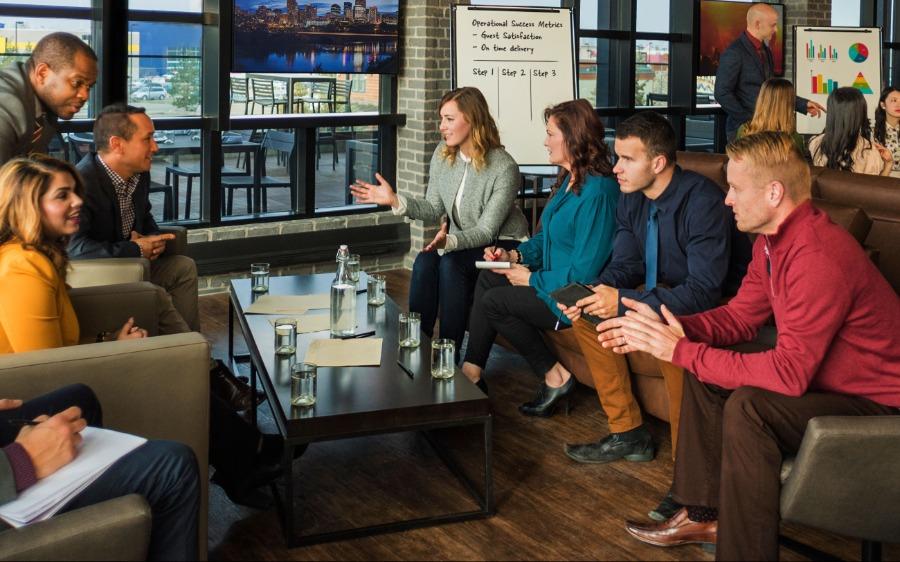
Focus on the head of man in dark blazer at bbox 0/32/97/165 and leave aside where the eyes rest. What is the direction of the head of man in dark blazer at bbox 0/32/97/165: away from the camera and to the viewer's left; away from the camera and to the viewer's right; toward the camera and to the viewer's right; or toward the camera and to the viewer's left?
toward the camera and to the viewer's right

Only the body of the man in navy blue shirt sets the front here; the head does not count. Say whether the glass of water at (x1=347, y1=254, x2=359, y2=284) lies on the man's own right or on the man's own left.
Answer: on the man's own right

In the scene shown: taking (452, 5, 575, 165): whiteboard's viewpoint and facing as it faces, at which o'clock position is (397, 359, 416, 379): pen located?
The pen is roughly at 12 o'clock from the whiteboard.

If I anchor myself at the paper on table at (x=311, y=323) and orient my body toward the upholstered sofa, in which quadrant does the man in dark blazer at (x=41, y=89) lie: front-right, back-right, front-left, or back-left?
back-left

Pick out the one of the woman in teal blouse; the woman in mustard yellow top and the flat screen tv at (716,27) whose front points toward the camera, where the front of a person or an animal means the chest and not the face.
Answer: the flat screen tv

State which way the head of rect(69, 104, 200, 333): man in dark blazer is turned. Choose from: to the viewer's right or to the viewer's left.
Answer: to the viewer's right

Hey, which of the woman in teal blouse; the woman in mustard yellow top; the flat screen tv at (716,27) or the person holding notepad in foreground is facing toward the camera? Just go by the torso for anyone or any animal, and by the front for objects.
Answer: the flat screen tv

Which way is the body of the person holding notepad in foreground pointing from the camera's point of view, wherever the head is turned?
to the viewer's right

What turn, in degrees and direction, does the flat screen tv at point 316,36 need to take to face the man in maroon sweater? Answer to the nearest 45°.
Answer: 0° — it already faces them
